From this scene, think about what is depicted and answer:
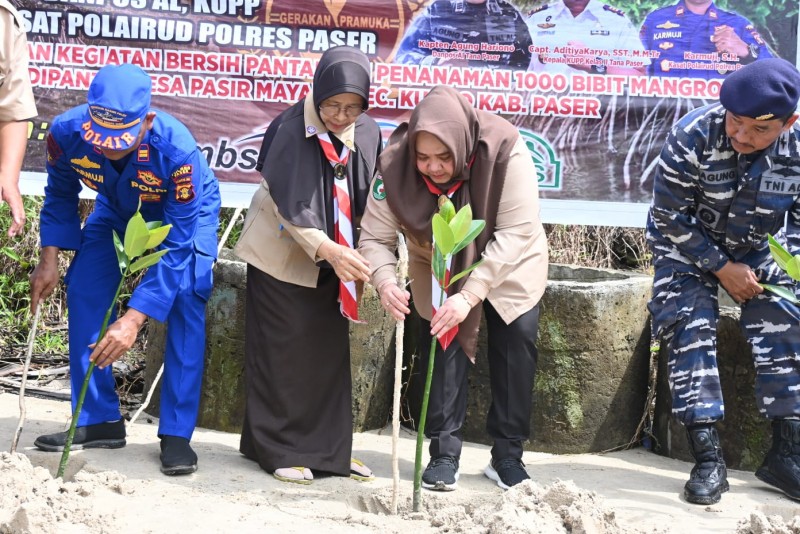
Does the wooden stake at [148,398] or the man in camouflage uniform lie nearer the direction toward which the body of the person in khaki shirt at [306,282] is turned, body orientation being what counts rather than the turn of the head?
the man in camouflage uniform

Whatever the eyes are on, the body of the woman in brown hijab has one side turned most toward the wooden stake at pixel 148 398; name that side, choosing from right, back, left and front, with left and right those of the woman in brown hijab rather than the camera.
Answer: right

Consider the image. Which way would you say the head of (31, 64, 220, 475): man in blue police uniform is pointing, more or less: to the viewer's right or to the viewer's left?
to the viewer's left

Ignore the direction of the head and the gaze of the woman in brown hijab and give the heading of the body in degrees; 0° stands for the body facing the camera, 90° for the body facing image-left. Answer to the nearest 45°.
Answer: approximately 45°

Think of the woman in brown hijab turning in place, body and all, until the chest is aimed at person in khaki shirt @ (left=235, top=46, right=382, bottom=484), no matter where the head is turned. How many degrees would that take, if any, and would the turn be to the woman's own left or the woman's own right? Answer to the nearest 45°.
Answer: approximately 45° to the woman's own right

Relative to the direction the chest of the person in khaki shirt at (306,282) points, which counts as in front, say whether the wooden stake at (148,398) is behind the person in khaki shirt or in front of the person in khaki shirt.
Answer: behind
